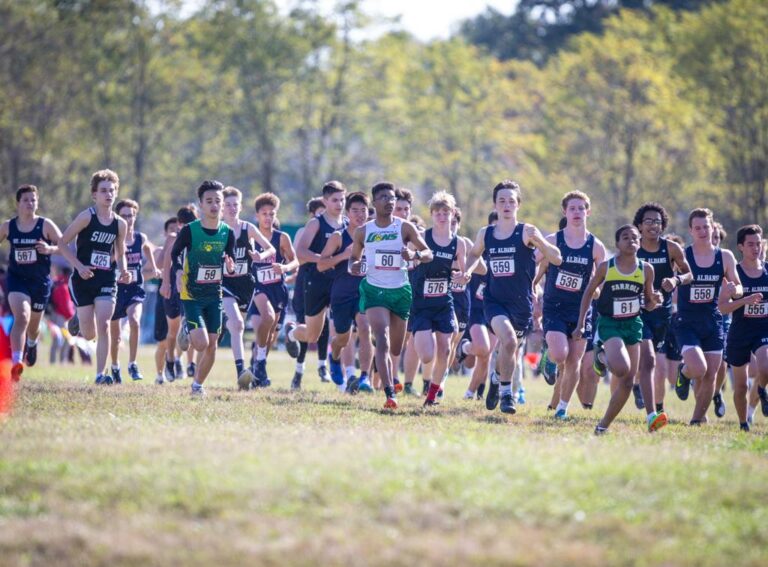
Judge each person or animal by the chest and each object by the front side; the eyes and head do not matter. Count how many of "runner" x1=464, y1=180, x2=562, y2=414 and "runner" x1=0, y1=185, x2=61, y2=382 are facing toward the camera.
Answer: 2

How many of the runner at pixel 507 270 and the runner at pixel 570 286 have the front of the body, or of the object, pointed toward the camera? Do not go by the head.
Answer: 2

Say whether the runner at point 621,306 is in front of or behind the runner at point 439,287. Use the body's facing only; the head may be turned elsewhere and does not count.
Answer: in front

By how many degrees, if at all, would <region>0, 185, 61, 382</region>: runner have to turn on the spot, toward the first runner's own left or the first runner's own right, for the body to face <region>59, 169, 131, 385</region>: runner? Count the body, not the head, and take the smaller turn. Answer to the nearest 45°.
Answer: approximately 45° to the first runner's own left

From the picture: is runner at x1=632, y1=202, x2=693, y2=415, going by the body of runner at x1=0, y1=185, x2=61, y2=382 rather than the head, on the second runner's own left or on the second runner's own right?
on the second runner's own left

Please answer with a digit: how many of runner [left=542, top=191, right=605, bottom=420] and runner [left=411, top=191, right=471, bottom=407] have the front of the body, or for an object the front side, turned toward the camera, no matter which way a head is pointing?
2

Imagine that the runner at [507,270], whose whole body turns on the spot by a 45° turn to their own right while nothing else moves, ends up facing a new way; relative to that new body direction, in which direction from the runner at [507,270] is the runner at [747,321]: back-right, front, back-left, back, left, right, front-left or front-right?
back-left

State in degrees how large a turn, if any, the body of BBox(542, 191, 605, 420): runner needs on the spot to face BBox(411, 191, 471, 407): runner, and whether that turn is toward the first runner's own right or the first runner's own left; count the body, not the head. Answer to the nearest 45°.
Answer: approximately 90° to the first runner's own right
